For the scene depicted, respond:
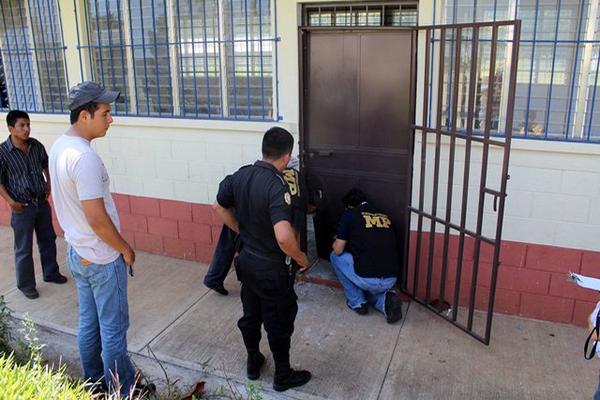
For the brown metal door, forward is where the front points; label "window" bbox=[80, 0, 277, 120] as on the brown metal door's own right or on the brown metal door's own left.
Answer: on the brown metal door's own right

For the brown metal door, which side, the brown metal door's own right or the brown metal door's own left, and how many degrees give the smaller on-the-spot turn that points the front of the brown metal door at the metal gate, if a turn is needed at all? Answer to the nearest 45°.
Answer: approximately 45° to the brown metal door's own left

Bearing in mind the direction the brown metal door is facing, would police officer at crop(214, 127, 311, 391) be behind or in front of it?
in front

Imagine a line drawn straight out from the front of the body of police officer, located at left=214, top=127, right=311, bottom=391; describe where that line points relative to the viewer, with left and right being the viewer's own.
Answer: facing away from the viewer and to the right of the viewer

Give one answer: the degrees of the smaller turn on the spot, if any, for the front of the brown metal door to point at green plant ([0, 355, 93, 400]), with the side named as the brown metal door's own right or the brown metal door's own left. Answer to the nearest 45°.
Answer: approximately 45° to the brown metal door's own right

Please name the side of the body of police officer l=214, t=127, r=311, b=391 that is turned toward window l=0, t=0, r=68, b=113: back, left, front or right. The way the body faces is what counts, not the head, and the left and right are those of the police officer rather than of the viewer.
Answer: left

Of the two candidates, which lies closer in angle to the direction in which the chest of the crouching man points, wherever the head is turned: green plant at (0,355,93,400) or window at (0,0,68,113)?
the window

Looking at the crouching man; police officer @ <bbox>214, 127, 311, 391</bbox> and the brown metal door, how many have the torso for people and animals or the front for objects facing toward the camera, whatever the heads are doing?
1

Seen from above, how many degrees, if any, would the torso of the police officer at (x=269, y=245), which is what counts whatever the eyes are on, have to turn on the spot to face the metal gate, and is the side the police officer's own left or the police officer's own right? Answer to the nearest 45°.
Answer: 0° — they already face it

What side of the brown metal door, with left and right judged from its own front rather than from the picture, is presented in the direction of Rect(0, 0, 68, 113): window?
right

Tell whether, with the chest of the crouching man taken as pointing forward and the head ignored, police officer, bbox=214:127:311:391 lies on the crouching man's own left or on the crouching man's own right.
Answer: on the crouching man's own left

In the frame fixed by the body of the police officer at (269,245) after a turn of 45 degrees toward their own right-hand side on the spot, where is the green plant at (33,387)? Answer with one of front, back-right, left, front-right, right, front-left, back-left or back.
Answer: back-right

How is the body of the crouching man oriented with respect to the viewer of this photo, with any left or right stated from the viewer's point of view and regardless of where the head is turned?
facing away from the viewer and to the left of the viewer

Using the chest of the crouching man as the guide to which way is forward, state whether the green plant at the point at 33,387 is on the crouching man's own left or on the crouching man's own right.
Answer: on the crouching man's own left

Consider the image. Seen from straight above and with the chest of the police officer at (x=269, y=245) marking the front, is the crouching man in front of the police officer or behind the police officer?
in front

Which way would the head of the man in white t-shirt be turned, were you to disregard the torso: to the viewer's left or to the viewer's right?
to the viewer's right
